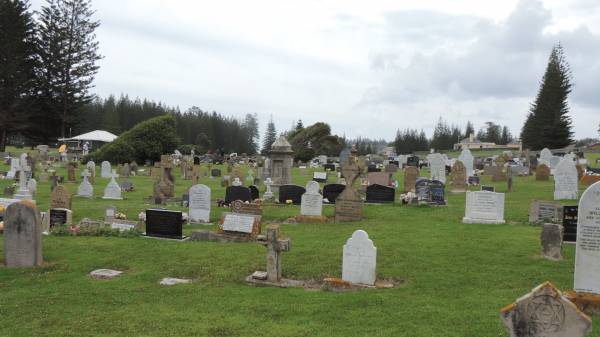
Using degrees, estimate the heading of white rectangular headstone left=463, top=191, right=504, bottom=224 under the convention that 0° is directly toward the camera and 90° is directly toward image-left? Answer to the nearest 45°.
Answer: approximately 0°

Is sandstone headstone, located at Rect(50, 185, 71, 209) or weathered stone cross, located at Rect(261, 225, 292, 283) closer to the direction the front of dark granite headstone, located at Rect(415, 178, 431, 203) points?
the weathered stone cross

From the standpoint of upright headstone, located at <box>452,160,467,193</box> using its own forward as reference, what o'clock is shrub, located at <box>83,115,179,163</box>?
The shrub is roughly at 4 o'clock from the upright headstone.

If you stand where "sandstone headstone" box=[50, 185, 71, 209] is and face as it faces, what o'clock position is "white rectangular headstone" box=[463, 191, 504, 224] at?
"white rectangular headstone" box=[463, 191, 504, 224] is roughly at 10 o'clock from "sandstone headstone" box=[50, 185, 71, 209].

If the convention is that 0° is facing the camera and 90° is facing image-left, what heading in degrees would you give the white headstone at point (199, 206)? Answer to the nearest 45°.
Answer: approximately 0°

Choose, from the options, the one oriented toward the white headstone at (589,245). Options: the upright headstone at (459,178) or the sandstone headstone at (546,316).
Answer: the upright headstone

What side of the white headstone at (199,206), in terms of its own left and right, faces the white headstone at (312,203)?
left

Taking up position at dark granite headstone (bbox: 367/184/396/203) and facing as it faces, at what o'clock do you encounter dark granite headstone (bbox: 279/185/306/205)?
dark granite headstone (bbox: 279/185/306/205) is roughly at 3 o'clock from dark granite headstone (bbox: 367/184/396/203).

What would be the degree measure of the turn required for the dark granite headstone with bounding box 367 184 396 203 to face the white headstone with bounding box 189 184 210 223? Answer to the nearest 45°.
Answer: approximately 45° to its right

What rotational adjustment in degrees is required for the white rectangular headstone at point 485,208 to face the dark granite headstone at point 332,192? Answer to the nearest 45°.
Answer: approximately 135° to its right
